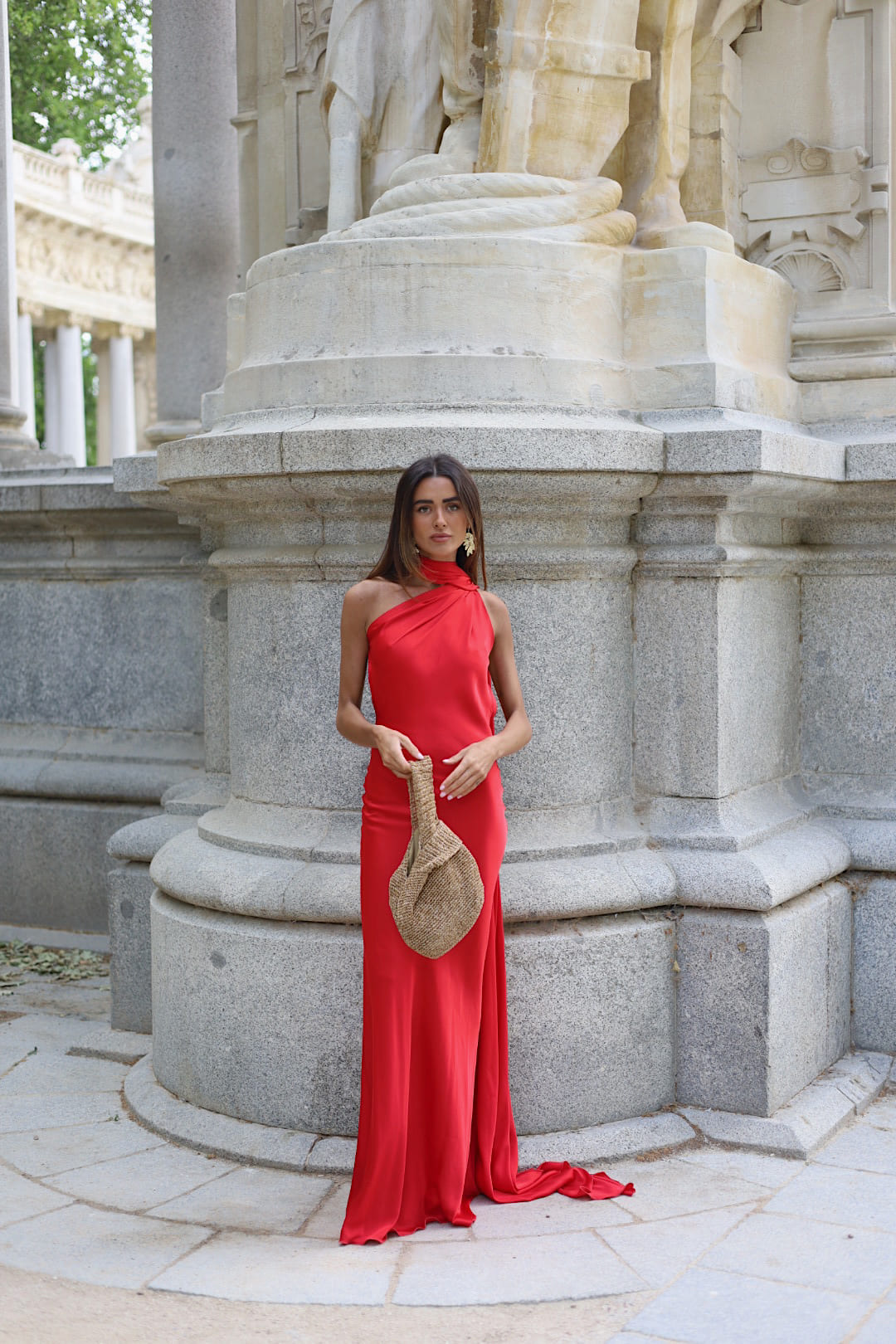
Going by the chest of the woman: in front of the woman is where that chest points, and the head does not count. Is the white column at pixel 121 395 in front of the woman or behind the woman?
behind

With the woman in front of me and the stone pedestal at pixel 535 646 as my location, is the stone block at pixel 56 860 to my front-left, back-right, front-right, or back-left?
back-right

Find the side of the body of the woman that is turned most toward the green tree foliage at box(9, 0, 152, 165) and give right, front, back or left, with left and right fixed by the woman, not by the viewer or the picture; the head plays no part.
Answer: back

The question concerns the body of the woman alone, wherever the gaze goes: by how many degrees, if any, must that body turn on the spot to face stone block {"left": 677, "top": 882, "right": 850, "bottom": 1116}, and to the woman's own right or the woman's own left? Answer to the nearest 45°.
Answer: approximately 135° to the woman's own left

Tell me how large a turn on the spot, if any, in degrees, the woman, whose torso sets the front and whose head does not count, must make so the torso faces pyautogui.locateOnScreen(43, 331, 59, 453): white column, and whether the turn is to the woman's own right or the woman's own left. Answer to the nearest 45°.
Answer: approximately 180°

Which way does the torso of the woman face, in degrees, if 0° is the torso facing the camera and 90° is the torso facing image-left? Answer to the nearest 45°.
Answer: approximately 0°

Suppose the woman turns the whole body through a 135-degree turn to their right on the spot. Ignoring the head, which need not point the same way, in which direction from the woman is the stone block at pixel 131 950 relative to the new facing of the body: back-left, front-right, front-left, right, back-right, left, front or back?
front

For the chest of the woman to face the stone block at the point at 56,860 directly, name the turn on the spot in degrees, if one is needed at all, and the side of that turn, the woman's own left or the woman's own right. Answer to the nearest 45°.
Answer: approximately 135° to the woman's own right

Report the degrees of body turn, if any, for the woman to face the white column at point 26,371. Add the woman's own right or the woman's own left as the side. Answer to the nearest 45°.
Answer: approximately 180°

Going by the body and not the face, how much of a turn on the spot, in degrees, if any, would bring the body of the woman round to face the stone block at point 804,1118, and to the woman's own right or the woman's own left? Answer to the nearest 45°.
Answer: approximately 135° to the woman's own left

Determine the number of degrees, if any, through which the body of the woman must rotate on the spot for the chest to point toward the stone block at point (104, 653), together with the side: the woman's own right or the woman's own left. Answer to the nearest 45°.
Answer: approximately 135° to the woman's own right
